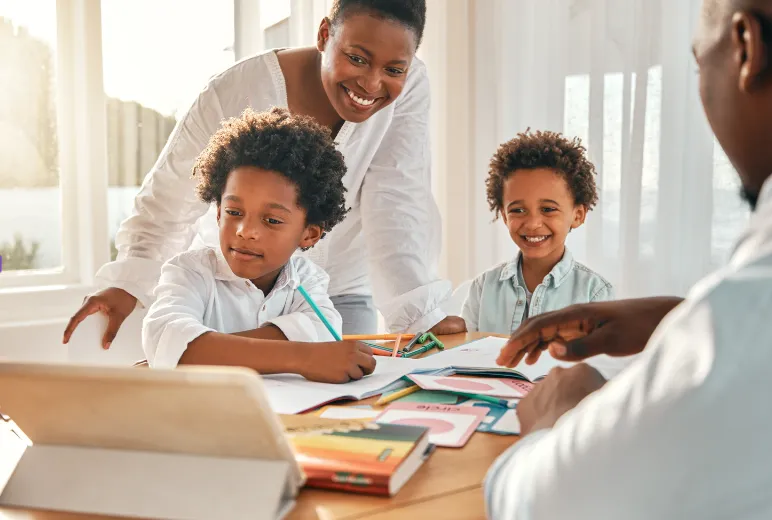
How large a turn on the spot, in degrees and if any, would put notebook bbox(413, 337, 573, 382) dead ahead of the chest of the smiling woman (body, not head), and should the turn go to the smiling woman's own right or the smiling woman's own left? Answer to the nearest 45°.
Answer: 0° — they already face it

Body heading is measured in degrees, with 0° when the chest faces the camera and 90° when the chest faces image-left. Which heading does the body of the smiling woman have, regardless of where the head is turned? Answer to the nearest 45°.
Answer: approximately 0°

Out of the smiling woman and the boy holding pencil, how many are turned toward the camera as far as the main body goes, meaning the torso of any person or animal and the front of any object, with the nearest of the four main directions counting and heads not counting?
2

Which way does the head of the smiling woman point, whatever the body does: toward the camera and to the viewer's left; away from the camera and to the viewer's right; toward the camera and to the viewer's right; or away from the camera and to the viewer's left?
toward the camera and to the viewer's right

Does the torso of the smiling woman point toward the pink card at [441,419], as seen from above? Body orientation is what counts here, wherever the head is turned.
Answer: yes
